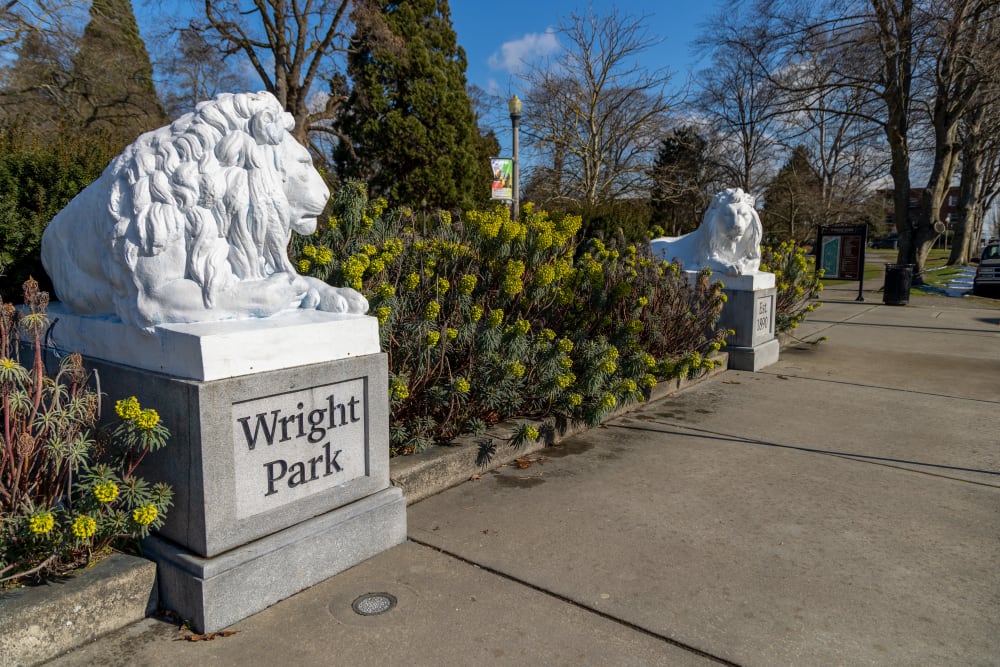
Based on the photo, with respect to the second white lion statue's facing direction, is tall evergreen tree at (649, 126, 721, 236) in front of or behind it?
behind

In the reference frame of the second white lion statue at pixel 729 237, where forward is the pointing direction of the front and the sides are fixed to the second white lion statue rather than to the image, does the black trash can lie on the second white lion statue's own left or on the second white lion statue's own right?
on the second white lion statue's own left

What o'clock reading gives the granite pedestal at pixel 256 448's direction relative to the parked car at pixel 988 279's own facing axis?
The granite pedestal is roughly at 12 o'clock from the parked car.

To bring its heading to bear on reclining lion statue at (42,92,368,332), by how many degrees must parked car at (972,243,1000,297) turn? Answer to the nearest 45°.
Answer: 0° — it already faces it

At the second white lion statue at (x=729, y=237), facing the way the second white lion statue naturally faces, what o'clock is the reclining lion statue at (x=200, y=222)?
The reclining lion statue is roughly at 2 o'clock from the second white lion statue.

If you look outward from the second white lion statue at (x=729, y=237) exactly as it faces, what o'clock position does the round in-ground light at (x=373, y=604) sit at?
The round in-ground light is roughly at 2 o'clock from the second white lion statue.

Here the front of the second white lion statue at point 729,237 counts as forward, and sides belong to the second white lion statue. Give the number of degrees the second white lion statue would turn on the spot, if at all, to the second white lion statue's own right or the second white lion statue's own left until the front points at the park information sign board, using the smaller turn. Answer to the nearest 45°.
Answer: approximately 135° to the second white lion statue's own left

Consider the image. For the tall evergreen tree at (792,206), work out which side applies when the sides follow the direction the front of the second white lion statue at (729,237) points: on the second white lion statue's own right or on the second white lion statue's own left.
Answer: on the second white lion statue's own left

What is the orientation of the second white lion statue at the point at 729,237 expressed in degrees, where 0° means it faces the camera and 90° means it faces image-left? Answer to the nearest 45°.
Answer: approximately 315°
